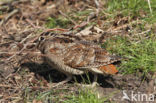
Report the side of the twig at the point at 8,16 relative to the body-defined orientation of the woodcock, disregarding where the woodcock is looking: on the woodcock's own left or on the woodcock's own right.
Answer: on the woodcock's own right

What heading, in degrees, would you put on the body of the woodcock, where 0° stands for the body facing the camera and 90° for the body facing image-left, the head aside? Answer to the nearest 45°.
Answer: approximately 90°
